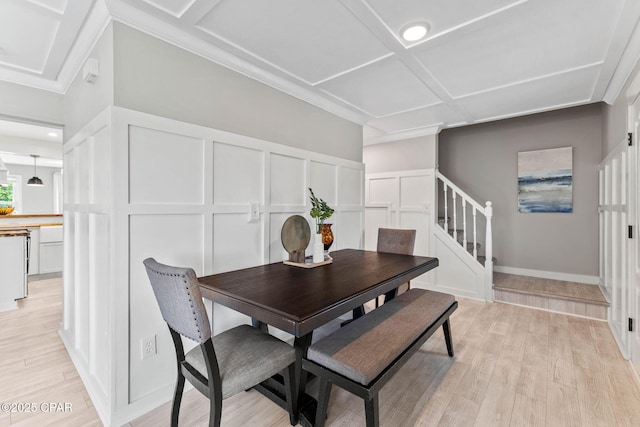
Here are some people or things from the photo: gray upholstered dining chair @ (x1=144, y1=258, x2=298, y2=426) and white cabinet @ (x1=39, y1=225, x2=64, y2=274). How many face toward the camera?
1

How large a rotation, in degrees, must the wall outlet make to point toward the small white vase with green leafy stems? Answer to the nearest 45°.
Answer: approximately 45° to its left

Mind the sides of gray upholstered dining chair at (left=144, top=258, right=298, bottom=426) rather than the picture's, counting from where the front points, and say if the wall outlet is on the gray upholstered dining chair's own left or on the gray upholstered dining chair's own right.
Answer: on the gray upholstered dining chair's own left

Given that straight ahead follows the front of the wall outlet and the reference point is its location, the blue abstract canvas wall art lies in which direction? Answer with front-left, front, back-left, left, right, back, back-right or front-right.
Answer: front-left

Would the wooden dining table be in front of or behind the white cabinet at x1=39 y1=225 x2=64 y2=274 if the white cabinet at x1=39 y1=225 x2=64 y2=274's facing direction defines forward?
in front

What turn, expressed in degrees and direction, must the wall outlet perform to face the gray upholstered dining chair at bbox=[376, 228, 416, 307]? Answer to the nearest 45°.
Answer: approximately 45° to its left

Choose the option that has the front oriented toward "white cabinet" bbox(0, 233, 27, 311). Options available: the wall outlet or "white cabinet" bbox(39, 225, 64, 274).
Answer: "white cabinet" bbox(39, 225, 64, 274)

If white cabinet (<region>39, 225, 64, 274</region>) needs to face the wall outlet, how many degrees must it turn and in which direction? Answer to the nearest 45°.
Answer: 0° — it already faces it

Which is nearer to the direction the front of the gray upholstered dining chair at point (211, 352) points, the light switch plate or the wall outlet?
the light switch plate

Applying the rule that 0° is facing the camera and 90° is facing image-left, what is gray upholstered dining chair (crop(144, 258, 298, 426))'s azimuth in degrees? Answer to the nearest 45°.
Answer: approximately 225°

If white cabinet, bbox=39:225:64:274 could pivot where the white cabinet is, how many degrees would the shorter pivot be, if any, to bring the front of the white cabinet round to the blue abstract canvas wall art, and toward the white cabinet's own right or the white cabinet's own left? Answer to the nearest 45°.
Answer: approximately 45° to the white cabinet's own left

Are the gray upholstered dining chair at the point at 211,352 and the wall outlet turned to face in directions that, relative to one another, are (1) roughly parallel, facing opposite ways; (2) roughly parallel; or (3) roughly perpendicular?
roughly perpendicular

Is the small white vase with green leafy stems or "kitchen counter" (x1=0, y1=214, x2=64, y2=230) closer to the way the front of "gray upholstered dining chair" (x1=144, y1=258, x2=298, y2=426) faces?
the small white vase with green leafy stems
